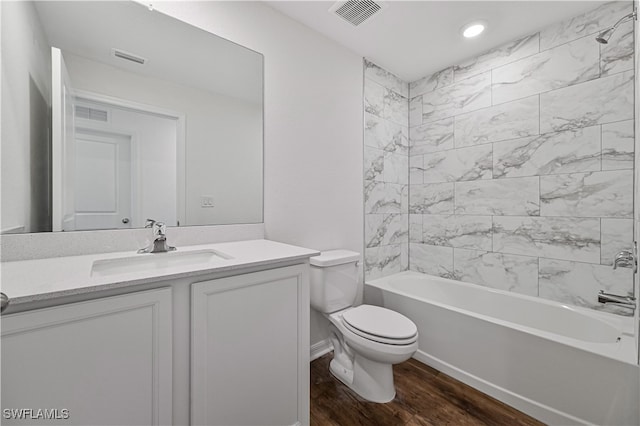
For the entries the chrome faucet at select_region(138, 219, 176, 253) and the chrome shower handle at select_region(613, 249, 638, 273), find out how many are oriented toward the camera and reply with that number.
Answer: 1

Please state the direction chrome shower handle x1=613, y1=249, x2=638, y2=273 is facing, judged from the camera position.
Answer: facing to the left of the viewer

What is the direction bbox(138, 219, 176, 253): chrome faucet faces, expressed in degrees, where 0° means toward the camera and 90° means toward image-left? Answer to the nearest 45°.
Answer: approximately 0°

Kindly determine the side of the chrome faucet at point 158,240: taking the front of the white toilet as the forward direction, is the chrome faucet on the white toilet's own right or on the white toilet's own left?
on the white toilet's own right

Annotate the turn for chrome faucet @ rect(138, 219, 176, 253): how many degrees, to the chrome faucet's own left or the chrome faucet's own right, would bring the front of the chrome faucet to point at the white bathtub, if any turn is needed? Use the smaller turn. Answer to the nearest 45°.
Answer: approximately 45° to the chrome faucet's own left

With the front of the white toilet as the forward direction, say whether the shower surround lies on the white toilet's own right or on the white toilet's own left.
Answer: on the white toilet's own left

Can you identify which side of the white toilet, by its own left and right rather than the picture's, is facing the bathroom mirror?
right

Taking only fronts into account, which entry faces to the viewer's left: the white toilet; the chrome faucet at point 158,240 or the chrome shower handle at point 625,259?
the chrome shower handle at point 625,259
